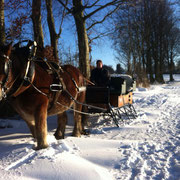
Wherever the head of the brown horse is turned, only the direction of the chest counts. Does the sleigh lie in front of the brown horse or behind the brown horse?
behind

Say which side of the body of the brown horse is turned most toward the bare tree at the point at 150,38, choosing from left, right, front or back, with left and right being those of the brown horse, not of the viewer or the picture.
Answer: back

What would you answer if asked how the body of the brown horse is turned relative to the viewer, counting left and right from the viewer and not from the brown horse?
facing the viewer and to the left of the viewer
